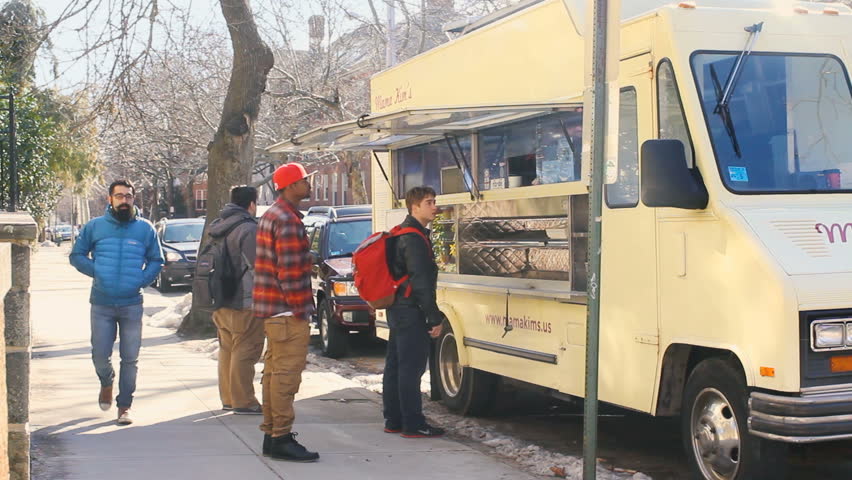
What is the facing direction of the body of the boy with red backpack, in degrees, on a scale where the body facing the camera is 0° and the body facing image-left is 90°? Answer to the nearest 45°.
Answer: approximately 270°

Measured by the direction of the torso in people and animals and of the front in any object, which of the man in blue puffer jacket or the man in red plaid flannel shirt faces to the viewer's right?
the man in red plaid flannel shirt

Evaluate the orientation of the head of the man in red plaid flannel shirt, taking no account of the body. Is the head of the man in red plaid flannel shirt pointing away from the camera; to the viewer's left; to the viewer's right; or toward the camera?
to the viewer's right

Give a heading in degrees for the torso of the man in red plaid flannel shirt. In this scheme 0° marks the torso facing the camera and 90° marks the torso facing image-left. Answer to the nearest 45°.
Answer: approximately 270°

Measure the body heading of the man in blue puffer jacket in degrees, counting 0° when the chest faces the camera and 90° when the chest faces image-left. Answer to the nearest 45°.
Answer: approximately 0°

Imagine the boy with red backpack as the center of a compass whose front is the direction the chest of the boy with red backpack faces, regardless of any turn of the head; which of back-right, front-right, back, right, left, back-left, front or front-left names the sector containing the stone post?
back-right

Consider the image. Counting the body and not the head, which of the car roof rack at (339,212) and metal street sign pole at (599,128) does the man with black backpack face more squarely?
the car roof rack

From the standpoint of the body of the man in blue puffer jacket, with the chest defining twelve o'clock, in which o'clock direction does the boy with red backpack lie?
The boy with red backpack is roughly at 10 o'clock from the man in blue puffer jacket.

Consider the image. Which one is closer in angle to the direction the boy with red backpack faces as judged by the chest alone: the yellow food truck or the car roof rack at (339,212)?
the yellow food truck

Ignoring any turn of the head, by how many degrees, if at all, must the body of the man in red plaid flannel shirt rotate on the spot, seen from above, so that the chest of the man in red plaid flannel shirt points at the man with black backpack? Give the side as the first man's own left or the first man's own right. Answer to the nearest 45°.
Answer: approximately 90° to the first man's own left

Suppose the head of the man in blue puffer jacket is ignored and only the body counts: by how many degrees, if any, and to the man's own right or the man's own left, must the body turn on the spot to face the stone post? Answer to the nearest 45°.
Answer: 0° — they already face it
